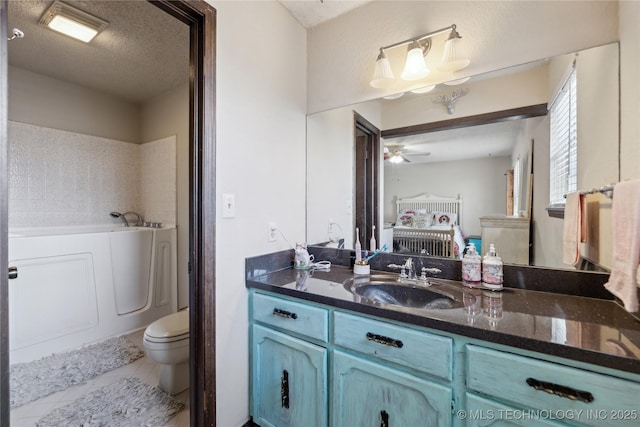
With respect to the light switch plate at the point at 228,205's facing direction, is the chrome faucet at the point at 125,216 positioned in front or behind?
behind

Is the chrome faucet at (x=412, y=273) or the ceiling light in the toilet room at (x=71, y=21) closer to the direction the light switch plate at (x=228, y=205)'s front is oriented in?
the chrome faucet

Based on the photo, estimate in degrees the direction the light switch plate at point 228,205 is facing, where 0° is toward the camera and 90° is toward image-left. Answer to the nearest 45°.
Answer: approximately 315°

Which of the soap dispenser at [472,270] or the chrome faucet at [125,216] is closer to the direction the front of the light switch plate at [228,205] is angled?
the soap dispenser

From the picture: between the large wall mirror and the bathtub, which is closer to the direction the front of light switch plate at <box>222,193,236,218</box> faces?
the large wall mirror

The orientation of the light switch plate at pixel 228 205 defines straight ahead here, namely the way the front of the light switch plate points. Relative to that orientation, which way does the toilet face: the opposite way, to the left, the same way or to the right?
to the right
